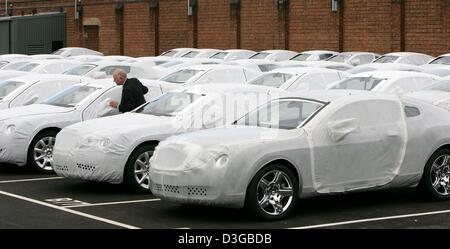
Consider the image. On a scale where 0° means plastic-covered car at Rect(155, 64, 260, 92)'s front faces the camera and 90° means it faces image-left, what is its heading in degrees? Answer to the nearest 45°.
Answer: approximately 45°

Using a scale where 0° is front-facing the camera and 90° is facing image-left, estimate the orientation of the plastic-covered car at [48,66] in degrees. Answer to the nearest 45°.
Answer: approximately 45°

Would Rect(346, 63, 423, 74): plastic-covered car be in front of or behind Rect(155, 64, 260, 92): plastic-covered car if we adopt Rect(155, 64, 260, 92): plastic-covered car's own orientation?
behind

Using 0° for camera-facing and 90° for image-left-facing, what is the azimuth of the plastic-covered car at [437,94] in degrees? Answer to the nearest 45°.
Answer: approximately 45°

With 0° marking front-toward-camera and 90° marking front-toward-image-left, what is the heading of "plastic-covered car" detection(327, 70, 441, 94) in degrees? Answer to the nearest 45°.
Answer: approximately 45°

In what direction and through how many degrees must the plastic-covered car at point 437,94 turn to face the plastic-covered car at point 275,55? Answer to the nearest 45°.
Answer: approximately 135° to its right

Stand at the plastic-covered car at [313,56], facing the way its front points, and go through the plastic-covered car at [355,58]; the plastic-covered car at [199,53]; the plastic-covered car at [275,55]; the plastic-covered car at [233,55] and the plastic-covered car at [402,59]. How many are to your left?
2

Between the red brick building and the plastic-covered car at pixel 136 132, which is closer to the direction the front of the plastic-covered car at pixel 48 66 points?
the plastic-covered car

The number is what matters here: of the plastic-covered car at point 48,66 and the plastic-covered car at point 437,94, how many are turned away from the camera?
0
